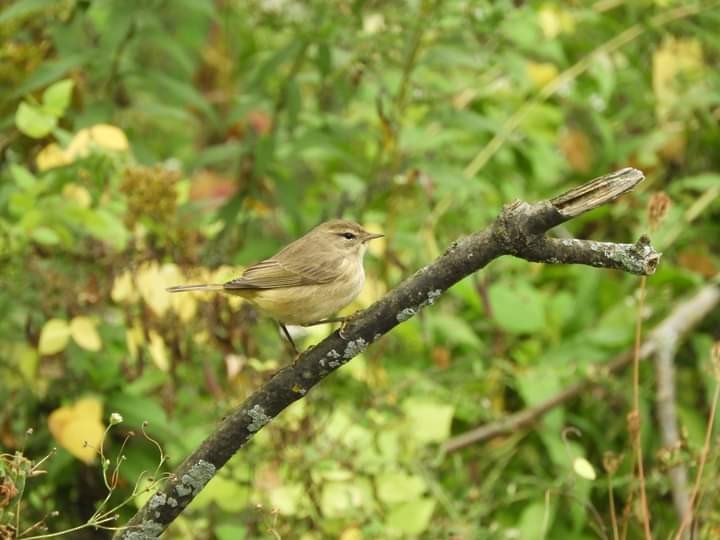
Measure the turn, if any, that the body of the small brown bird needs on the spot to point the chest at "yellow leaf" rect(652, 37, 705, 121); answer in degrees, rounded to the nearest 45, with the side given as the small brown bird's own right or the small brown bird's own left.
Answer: approximately 45° to the small brown bird's own left

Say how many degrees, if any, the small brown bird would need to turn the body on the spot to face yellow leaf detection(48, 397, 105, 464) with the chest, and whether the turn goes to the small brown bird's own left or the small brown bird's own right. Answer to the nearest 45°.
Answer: approximately 180°

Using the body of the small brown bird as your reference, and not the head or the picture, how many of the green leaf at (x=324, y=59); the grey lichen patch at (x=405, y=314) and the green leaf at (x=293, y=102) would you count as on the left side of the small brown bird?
2

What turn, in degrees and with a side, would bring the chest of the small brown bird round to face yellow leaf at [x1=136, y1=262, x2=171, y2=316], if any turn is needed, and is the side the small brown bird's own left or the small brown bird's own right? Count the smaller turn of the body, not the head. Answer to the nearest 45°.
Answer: approximately 135° to the small brown bird's own left

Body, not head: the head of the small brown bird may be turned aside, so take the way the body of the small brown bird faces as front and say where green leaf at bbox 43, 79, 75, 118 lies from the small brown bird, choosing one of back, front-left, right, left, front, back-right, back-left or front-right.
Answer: back-left

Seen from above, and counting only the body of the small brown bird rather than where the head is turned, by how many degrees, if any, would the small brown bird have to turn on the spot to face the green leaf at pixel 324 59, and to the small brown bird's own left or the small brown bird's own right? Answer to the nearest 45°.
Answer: approximately 90° to the small brown bird's own left

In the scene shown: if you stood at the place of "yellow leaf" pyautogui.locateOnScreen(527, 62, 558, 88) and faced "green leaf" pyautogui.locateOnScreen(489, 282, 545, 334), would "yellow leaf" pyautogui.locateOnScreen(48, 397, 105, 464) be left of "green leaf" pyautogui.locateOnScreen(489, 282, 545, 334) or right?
right

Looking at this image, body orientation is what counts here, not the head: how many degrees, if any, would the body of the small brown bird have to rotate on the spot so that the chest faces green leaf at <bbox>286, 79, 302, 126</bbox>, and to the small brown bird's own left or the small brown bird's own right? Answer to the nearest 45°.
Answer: approximately 90° to the small brown bird's own left

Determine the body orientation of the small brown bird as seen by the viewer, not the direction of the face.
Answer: to the viewer's right
